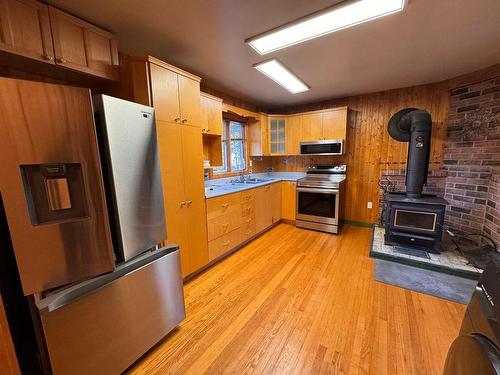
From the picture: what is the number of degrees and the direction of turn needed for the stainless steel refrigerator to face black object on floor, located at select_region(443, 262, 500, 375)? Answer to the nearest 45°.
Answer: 0° — it already faces it

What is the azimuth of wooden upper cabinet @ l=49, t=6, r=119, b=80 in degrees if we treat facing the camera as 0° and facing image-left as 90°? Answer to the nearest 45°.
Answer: approximately 315°

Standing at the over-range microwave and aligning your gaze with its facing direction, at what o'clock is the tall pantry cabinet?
The tall pantry cabinet is roughly at 1 o'clock from the over-range microwave.

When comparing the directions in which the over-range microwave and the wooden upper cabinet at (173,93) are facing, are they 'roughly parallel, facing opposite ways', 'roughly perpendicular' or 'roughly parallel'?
roughly perpendicular

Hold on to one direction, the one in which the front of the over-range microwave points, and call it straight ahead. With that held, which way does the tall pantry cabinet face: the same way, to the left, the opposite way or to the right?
to the left

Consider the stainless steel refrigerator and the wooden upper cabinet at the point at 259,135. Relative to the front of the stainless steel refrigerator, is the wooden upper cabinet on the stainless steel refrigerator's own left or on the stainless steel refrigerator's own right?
on the stainless steel refrigerator's own left

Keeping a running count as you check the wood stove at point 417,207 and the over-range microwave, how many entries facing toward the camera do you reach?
2

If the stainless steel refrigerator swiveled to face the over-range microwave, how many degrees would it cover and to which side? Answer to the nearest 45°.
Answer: approximately 45° to its left

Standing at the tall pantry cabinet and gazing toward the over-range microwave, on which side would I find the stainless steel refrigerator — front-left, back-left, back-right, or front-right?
back-right

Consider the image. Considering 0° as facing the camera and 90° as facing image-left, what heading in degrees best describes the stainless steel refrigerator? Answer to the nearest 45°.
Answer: approximately 315°
